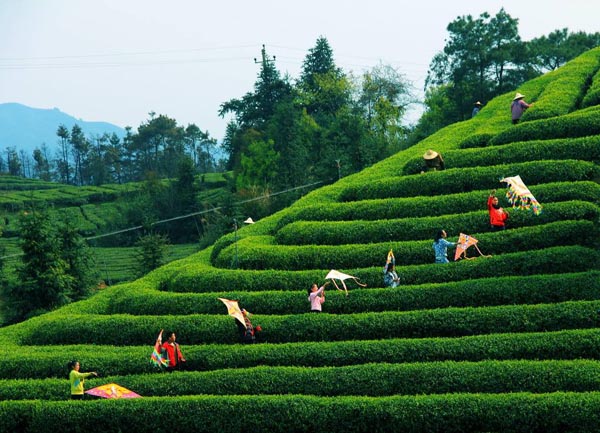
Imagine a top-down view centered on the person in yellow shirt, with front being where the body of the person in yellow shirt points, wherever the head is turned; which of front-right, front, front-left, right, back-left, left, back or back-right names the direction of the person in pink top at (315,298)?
front

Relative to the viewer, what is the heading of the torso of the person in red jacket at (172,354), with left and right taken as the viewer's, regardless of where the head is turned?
facing the viewer and to the right of the viewer

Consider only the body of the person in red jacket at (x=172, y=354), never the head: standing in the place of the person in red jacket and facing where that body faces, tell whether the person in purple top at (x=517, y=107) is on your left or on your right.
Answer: on your left

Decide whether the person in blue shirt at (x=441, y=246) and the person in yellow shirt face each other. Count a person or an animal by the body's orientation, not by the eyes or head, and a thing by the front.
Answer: no

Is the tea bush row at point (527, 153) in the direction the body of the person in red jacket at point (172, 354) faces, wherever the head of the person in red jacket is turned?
no

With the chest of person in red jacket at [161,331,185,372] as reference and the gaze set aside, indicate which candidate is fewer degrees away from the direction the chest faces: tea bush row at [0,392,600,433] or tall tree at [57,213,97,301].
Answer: the tea bush row

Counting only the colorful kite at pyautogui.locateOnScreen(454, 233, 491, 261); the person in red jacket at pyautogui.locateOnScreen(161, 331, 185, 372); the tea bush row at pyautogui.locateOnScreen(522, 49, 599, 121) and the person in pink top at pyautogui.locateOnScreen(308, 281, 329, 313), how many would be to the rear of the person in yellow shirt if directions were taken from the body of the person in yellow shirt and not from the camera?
0

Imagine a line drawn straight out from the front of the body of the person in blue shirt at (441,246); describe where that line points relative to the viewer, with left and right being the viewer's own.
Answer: facing to the right of the viewer

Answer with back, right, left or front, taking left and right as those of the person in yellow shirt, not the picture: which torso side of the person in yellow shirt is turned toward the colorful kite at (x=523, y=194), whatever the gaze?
front

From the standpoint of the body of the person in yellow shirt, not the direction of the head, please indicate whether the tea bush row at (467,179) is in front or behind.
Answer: in front

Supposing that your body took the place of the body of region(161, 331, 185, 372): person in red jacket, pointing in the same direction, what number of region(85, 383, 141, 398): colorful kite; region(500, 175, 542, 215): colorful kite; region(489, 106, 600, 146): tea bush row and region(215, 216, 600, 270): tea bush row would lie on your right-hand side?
1

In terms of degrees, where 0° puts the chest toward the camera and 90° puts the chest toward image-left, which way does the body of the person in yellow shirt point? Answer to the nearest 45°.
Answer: approximately 270°

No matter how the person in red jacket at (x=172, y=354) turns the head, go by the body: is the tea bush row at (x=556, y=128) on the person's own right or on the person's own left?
on the person's own left

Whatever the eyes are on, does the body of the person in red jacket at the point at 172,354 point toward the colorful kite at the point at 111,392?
no
